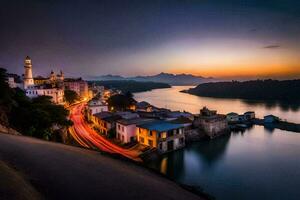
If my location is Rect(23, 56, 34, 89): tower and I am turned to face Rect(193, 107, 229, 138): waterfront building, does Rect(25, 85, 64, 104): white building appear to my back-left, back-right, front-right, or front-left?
front-right

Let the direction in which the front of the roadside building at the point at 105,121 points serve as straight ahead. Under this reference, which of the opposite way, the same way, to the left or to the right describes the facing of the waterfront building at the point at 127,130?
the same way

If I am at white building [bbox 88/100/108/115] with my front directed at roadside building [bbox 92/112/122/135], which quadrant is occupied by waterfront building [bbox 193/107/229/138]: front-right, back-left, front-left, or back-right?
front-left

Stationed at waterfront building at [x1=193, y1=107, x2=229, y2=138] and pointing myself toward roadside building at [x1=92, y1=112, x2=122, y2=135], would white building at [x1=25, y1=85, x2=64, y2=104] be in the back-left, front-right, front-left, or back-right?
front-right
